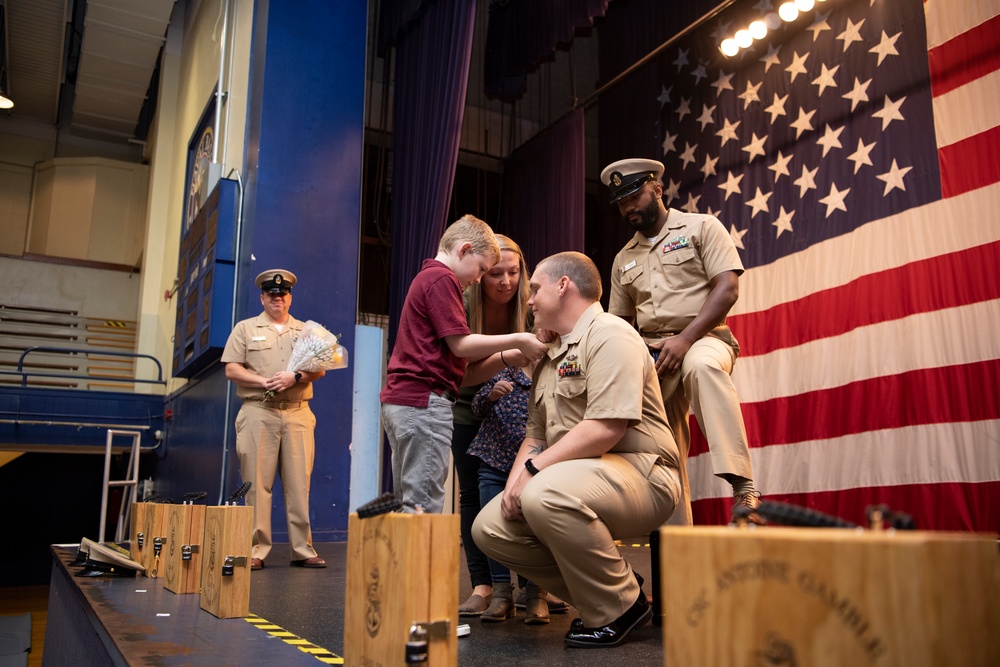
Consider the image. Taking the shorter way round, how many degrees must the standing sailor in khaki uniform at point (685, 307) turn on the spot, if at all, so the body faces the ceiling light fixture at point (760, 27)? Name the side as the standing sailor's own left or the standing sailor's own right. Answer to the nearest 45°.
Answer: approximately 135° to the standing sailor's own right

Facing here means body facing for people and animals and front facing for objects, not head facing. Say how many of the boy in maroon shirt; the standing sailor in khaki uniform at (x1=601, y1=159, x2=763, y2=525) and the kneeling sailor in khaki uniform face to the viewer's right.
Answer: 1

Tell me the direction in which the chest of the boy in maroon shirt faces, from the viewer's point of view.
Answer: to the viewer's right

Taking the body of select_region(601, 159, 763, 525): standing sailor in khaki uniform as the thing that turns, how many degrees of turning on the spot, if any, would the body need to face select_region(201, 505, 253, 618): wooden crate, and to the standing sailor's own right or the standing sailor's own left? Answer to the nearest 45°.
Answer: approximately 45° to the standing sailor's own right

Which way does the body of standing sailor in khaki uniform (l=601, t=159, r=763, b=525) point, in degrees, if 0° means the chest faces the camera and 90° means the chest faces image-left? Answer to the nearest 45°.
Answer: approximately 45°

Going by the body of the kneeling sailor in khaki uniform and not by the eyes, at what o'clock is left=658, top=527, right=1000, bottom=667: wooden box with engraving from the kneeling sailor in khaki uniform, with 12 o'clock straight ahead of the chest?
The wooden box with engraving is roughly at 10 o'clock from the kneeling sailor in khaki uniform.

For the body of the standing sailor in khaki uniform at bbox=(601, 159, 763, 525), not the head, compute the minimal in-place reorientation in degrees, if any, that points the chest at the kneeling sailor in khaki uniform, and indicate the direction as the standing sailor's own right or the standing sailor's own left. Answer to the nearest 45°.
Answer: approximately 45° to the standing sailor's own left

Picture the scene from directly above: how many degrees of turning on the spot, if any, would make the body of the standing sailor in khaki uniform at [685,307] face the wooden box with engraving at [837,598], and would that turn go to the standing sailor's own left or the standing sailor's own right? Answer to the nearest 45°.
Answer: approximately 45° to the standing sailor's own left

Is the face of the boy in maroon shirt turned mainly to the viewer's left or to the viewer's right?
to the viewer's right

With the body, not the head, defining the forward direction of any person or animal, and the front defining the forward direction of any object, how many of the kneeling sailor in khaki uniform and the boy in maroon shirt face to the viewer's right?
1
